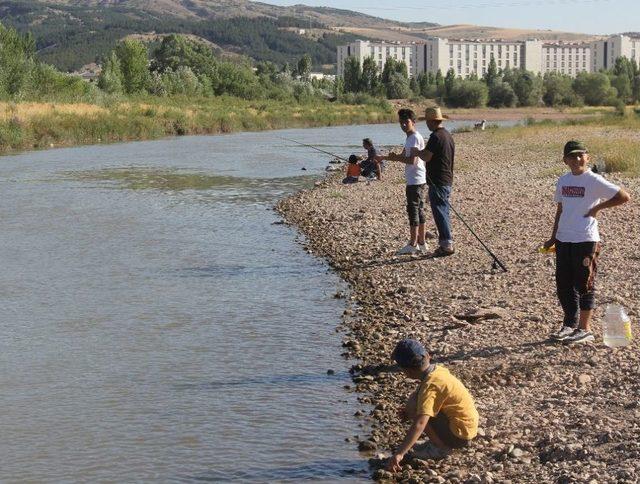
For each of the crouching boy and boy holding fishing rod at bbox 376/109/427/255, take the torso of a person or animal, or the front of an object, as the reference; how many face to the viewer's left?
2

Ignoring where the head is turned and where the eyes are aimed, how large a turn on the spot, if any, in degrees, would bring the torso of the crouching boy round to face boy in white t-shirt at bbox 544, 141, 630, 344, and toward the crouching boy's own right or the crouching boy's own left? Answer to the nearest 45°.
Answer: approximately 135° to the crouching boy's own right

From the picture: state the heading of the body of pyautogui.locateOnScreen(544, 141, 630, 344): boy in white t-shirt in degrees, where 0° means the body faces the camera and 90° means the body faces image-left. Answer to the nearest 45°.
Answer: approximately 45°

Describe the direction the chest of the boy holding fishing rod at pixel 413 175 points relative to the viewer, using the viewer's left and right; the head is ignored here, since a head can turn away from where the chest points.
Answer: facing to the left of the viewer

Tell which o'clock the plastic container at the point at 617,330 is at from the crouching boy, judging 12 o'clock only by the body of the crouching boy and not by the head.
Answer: The plastic container is roughly at 4 o'clock from the crouching boy.

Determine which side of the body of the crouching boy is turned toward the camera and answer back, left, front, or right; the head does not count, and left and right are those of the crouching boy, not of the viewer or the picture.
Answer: left

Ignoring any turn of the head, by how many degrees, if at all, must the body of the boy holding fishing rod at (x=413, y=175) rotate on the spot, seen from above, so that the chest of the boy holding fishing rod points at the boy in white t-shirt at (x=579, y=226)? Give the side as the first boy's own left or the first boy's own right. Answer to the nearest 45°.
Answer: approximately 90° to the first boy's own left

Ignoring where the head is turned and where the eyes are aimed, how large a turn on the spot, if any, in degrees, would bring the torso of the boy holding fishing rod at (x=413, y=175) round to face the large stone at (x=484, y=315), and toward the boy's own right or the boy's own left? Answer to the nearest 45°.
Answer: approximately 90° to the boy's own left

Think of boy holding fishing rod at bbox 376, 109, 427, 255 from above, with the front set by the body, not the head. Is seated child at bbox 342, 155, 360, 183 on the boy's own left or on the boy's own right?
on the boy's own right
